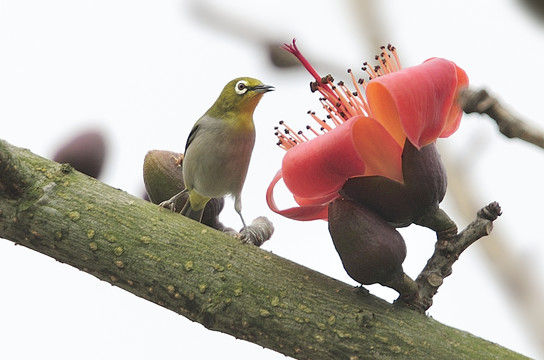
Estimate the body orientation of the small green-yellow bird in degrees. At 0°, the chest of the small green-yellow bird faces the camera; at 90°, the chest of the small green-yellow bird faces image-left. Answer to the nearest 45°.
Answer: approximately 315°
